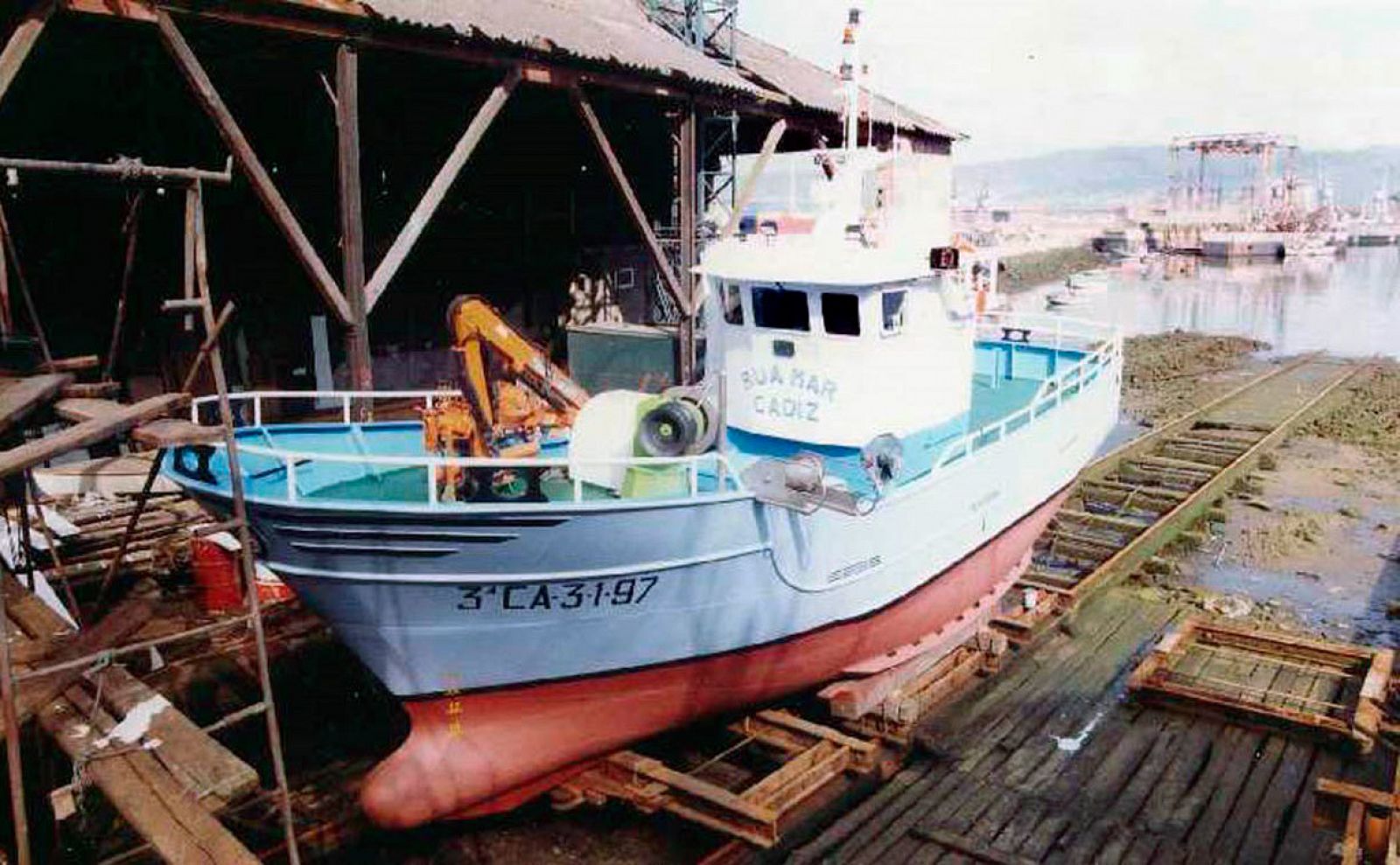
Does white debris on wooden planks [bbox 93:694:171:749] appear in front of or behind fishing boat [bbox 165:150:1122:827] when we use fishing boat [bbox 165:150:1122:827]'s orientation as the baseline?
in front

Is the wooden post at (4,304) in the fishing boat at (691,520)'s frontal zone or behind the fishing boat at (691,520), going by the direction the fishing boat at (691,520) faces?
frontal zone

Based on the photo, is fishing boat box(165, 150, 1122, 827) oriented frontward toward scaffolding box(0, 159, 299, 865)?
yes

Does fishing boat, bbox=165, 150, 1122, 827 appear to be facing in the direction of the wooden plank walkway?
no

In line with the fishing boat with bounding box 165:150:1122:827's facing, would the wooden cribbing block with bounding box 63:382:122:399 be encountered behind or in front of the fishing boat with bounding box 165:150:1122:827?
in front

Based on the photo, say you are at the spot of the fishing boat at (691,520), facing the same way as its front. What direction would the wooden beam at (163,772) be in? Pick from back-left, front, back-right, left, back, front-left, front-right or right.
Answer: front

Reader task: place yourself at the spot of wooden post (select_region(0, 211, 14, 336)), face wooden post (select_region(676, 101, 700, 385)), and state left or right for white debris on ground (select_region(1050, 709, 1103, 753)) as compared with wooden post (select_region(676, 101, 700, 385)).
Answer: right

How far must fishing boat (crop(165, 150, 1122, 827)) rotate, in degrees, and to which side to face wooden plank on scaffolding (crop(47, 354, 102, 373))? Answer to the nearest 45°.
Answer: approximately 45° to its right

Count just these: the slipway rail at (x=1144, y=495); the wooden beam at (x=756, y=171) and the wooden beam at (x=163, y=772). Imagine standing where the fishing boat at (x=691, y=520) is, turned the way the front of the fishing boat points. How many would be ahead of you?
1

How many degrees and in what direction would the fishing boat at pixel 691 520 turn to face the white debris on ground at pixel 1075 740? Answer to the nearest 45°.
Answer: approximately 135° to its left

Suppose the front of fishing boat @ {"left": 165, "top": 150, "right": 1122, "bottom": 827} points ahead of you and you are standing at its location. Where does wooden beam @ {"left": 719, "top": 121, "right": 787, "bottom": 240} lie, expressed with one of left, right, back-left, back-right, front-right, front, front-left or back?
back-right

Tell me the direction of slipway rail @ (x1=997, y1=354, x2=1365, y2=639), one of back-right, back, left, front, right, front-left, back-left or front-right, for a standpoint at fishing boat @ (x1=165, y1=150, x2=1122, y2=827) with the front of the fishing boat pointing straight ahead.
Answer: back

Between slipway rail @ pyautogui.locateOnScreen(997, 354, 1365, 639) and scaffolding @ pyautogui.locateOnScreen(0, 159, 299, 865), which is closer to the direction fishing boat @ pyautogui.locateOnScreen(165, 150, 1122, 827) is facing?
the scaffolding

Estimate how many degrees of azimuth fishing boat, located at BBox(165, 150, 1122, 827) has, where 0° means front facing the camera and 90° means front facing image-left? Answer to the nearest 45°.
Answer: approximately 45°
